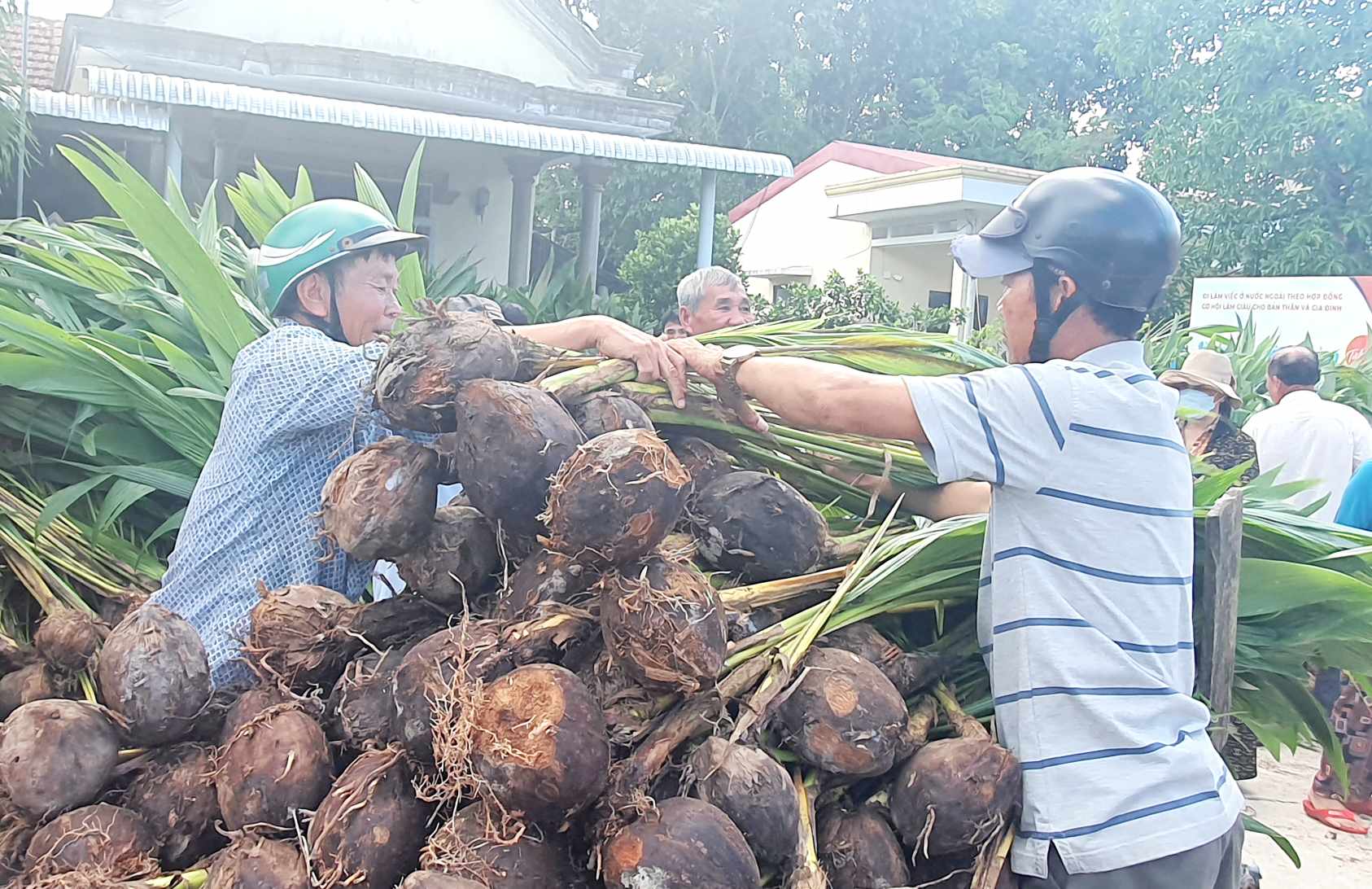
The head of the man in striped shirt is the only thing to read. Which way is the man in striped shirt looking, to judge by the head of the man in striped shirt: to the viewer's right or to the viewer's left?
to the viewer's left

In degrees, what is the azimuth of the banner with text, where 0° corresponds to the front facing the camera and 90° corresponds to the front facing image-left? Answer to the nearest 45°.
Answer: approximately 0°

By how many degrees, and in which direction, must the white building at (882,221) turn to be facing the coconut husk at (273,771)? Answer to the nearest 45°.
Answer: approximately 45° to its right

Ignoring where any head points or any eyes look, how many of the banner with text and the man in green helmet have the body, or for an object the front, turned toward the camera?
1

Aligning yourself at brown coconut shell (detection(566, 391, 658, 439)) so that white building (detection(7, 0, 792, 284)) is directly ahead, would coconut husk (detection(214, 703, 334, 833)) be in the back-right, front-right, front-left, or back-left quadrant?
back-left

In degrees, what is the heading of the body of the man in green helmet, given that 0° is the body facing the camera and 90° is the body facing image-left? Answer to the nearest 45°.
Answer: approximately 270°

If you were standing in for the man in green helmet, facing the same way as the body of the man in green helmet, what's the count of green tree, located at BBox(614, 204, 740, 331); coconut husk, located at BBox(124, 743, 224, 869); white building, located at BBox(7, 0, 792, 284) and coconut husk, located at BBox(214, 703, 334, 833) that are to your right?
2

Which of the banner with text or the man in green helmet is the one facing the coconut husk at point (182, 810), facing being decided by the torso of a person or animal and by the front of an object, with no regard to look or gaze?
the banner with text
